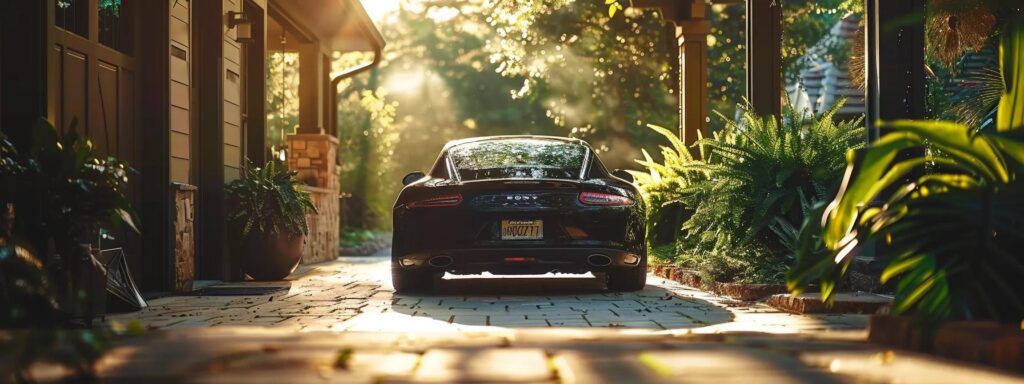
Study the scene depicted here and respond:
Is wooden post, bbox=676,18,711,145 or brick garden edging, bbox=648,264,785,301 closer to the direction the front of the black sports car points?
the wooden post

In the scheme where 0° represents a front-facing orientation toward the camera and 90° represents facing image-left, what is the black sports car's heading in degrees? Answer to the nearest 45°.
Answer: approximately 180°

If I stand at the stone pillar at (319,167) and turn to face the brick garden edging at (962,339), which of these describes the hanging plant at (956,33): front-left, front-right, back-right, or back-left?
front-left

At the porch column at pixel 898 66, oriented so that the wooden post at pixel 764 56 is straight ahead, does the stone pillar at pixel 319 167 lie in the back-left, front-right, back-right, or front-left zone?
front-left

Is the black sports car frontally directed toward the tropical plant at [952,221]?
no

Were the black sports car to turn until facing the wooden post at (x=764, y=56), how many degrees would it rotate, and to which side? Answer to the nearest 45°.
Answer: approximately 45° to its right

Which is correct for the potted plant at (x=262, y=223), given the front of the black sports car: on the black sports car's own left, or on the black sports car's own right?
on the black sports car's own left

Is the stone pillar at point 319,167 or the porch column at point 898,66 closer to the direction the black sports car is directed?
the stone pillar

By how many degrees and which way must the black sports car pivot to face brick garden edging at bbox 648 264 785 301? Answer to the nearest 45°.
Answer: approximately 90° to its right

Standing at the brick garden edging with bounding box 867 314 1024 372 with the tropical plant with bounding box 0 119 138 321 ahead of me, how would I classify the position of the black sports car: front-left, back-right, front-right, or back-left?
front-right

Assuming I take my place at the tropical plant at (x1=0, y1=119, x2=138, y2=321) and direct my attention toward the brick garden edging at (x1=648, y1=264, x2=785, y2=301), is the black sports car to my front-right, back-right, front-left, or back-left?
front-left

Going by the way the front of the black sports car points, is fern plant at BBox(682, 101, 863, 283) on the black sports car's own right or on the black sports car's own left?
on the black sports car's own right
